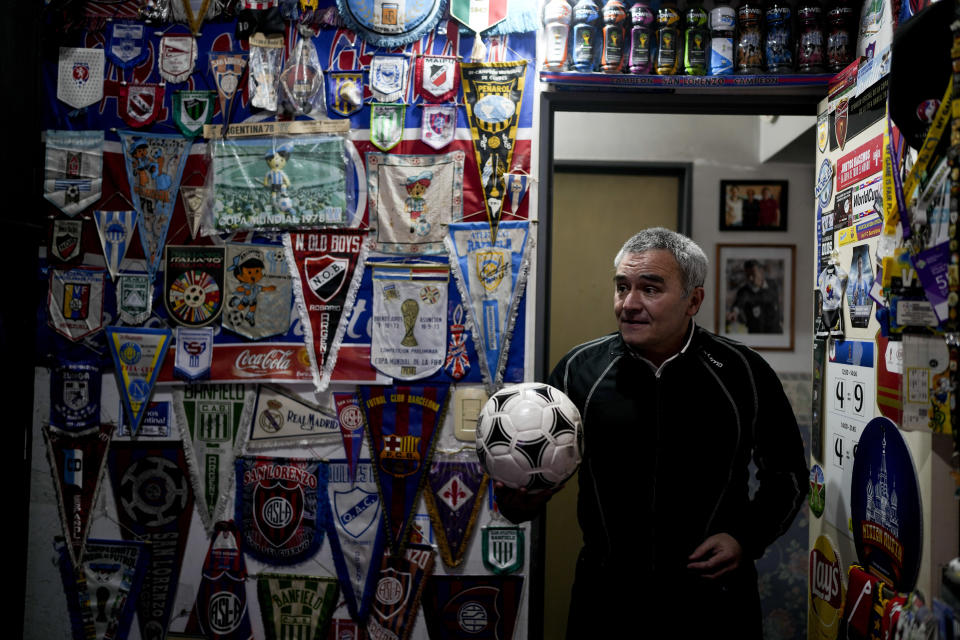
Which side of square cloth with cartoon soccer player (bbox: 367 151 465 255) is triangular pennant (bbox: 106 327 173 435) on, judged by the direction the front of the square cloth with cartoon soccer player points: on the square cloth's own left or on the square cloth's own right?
on the square cloth's own right

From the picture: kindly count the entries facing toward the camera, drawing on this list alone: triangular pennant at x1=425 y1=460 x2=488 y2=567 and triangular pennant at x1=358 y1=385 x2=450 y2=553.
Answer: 2

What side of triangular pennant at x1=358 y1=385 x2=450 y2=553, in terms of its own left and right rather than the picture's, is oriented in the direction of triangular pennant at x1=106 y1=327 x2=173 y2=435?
right

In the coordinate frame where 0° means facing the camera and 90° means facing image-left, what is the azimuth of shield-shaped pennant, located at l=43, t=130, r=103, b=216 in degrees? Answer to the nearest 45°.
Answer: approximately 0°

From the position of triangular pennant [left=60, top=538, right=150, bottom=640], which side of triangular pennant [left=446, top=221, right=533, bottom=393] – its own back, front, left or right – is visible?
right

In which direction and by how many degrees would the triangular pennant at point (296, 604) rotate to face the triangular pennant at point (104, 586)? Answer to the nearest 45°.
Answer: approximately 90° to its right

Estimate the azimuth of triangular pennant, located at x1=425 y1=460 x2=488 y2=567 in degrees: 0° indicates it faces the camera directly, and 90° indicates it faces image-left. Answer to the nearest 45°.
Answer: approximately 0°

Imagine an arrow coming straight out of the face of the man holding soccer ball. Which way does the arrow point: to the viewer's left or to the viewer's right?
to the viewer's left

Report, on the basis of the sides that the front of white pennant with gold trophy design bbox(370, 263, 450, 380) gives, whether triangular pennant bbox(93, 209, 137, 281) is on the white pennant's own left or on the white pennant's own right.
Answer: on the white pennant's own right
